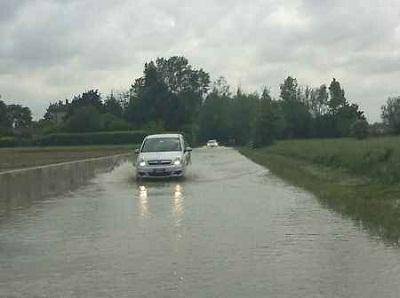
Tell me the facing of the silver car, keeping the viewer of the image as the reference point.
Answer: facing the viewer
